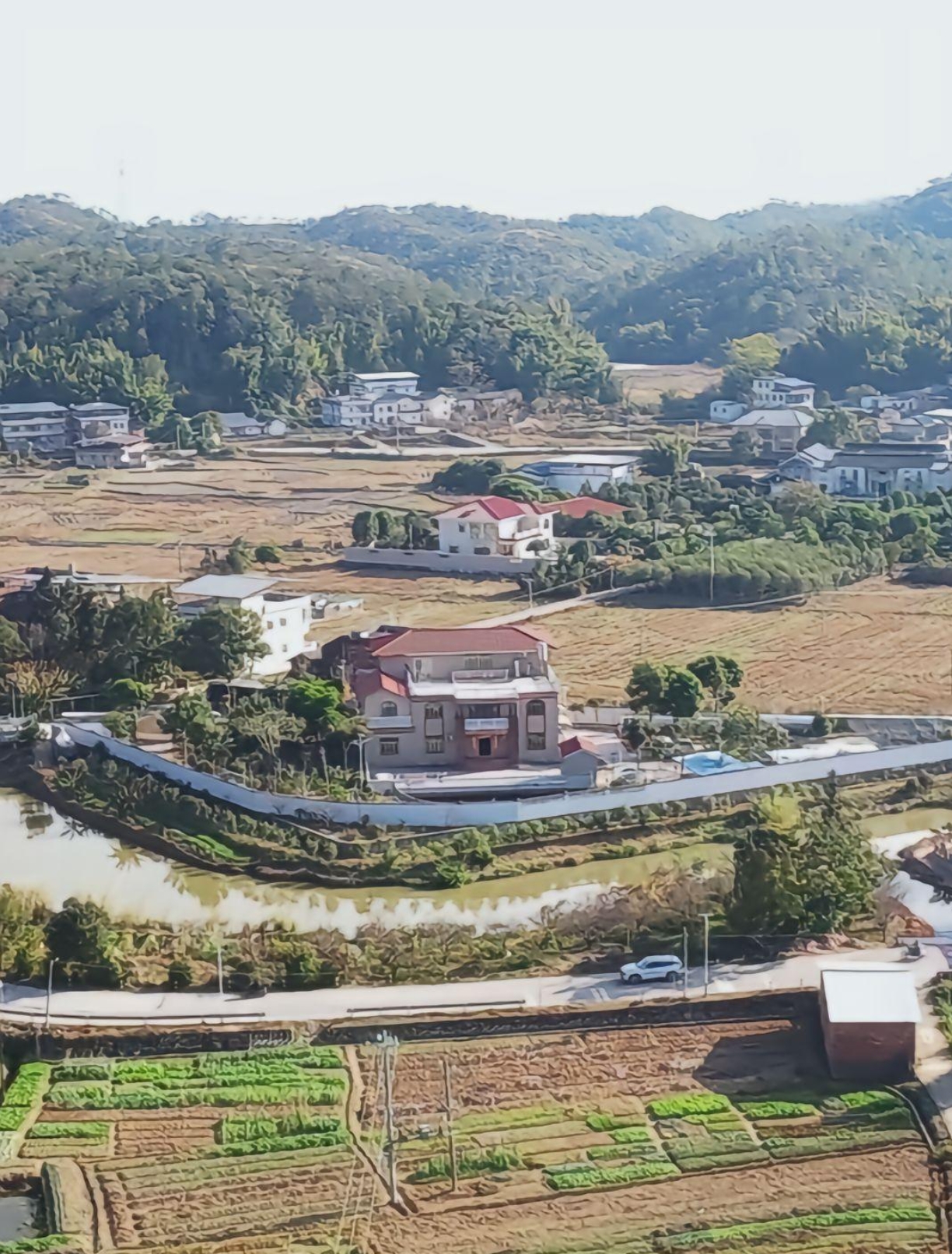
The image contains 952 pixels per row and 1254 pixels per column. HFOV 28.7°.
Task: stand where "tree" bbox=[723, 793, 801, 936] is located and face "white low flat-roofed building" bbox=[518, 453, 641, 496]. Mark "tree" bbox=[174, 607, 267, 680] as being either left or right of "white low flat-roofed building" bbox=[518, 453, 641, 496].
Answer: left

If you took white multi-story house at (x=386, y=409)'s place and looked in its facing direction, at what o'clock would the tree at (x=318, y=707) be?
The tree is roughly at 12 o'clock from the white multi-story house.

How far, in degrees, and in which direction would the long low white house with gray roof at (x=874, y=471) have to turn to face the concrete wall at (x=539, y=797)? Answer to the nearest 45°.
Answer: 0° — it already faces it

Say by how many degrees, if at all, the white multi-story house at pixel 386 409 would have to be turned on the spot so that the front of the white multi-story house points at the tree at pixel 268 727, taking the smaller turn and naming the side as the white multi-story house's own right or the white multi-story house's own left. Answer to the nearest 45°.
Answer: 0° — it already faces it

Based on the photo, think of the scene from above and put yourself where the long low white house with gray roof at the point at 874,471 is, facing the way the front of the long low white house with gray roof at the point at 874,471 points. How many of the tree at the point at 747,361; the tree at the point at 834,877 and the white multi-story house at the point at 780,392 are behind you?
2

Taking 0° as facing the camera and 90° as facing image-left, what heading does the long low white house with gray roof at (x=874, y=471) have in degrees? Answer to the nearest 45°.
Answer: approximately 0°

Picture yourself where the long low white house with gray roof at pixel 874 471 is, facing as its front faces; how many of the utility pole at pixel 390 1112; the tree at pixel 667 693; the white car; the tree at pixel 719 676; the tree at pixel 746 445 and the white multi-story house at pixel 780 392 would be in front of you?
4

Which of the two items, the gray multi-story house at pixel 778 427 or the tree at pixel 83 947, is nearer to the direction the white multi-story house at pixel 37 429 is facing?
the tree

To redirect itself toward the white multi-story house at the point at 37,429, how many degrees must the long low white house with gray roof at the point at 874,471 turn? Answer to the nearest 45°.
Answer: approximately 90° to its right

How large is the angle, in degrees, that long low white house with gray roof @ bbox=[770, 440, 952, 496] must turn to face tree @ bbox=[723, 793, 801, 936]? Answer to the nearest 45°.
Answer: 0° — it already faces it
